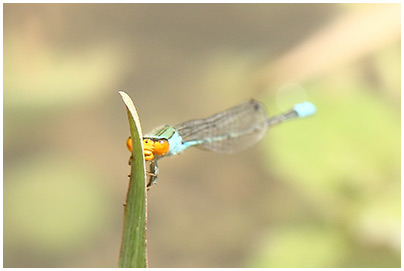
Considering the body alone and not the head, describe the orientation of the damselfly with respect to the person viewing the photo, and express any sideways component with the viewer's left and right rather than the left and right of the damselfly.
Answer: facing the viewer and to the left of the viewer
